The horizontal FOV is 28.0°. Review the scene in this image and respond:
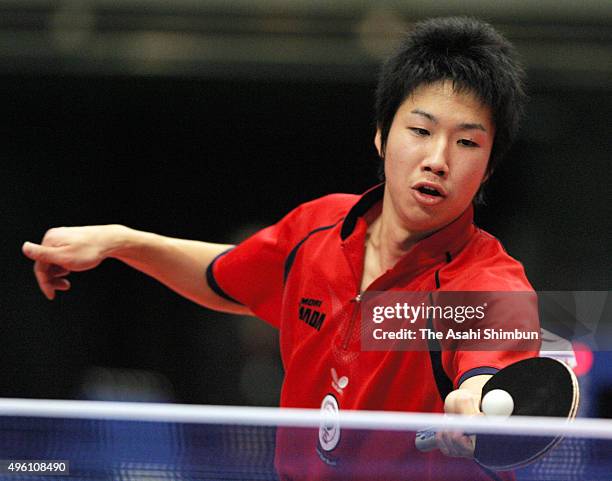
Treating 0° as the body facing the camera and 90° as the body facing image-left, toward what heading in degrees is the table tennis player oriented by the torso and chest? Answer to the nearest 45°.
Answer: approximately 0°
